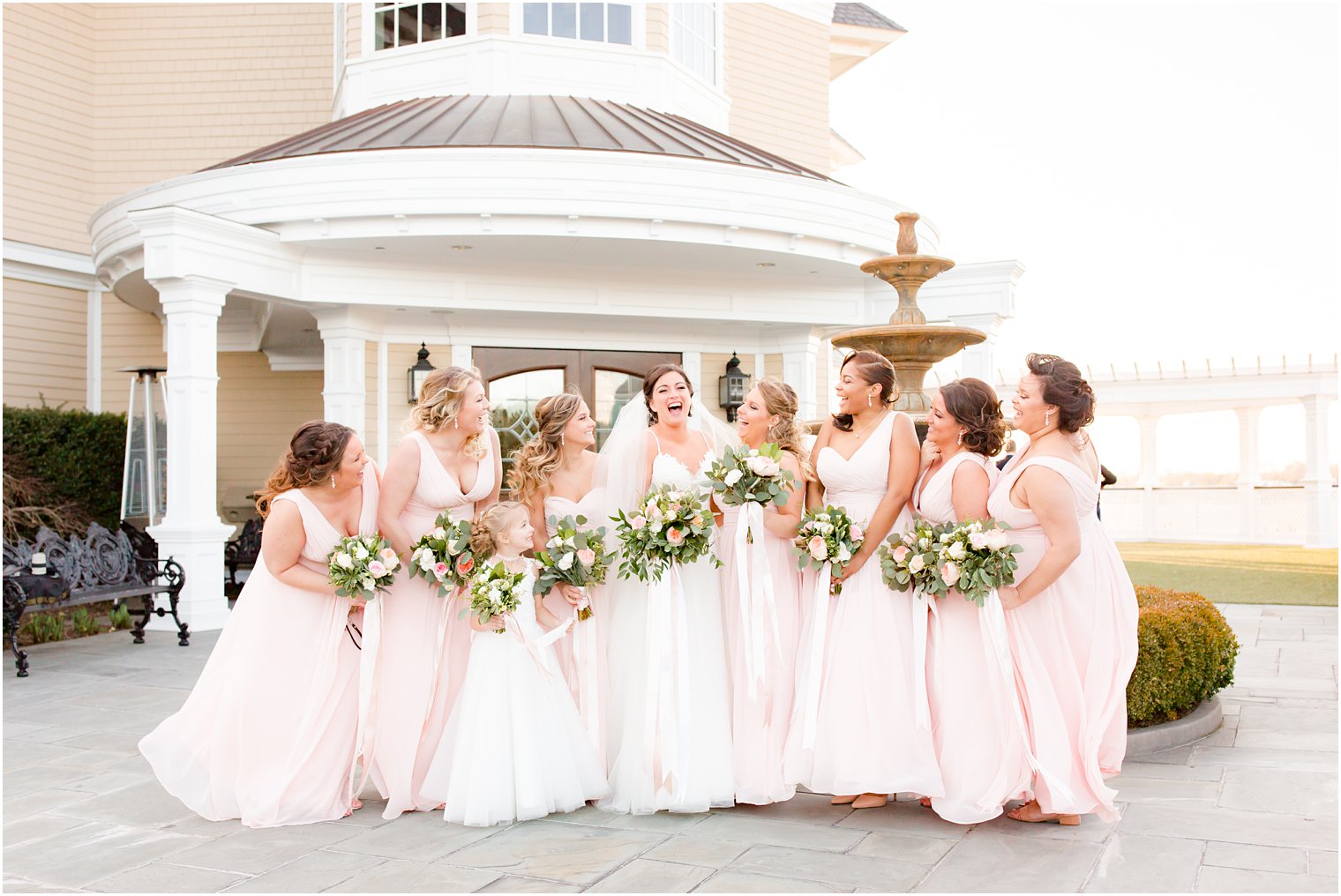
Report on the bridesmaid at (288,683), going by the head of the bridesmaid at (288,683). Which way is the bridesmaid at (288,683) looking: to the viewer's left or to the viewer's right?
to the viewer's right

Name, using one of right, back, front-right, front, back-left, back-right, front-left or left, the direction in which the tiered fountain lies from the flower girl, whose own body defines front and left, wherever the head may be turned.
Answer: left

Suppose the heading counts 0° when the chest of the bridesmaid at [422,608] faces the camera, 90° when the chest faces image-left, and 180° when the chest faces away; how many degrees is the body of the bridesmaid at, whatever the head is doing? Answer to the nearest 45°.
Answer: approximately 315°

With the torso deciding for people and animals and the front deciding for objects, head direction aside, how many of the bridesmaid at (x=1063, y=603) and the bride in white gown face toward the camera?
1

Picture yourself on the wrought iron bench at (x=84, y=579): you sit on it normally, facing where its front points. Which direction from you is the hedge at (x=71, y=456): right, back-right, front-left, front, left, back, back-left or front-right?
back-left

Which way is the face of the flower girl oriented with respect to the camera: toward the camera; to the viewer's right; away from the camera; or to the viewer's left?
to the viewer's right

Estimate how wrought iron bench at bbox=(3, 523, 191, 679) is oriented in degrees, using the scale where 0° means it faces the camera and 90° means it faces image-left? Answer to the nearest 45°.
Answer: approximately 315°

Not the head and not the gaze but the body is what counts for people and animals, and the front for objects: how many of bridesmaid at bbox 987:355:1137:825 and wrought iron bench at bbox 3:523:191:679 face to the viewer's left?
1

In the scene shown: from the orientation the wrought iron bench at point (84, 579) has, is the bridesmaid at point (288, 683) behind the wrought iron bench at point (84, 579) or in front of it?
in front

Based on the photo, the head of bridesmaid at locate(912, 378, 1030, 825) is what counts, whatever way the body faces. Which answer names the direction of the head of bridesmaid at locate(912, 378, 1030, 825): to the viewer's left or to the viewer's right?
to the viewer's left

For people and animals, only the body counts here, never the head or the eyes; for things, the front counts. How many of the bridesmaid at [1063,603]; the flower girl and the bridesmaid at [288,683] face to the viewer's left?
1

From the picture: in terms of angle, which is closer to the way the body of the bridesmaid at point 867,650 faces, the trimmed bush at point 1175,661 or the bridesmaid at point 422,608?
the bridesmaid

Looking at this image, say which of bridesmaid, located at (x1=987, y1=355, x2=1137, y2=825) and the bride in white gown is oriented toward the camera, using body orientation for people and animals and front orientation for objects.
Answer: the bride in white gown

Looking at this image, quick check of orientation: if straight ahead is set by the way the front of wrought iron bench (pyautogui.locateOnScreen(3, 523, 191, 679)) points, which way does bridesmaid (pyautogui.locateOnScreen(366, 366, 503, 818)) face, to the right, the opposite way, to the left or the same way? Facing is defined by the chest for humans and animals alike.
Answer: the same way

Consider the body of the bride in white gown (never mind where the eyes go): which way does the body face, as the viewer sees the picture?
toward the camera

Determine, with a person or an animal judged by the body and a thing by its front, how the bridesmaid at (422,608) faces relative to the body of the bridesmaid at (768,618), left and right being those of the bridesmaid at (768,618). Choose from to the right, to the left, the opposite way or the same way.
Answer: to the left

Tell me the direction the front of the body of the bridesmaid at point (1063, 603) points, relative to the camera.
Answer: to the viewer's left
